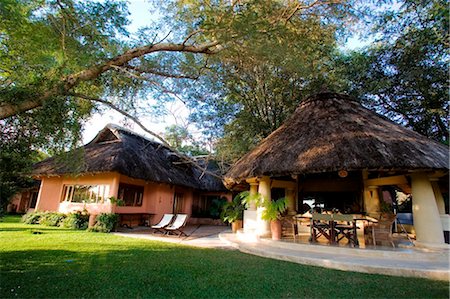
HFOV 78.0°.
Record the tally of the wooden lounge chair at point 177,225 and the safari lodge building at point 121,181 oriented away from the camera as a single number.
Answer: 0

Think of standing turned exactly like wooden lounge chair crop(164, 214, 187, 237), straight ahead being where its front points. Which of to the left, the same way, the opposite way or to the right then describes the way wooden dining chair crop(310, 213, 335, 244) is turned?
the opposite way

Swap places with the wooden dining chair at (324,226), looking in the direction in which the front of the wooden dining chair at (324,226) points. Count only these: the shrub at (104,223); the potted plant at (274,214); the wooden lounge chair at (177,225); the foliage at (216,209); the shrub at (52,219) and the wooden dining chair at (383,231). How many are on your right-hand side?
1

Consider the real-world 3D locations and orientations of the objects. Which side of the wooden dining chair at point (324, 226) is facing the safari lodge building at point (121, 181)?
left

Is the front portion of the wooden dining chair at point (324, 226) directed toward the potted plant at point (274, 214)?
no

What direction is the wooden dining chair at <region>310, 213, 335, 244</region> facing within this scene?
away from the camera

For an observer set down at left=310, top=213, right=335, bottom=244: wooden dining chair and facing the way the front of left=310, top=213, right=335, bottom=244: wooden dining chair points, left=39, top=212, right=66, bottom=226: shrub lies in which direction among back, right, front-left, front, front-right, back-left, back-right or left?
left

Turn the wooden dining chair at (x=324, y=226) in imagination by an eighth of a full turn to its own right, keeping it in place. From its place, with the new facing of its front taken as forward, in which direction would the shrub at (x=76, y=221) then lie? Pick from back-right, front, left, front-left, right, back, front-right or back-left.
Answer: back-left

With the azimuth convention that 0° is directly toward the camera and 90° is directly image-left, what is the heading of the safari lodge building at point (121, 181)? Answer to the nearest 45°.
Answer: approximately 315°

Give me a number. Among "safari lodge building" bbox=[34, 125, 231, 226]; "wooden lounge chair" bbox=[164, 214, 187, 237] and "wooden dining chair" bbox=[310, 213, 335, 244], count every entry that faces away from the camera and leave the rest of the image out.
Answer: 1

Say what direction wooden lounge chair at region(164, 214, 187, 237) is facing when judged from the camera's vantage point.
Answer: facing the viewer and to the left of the viewer

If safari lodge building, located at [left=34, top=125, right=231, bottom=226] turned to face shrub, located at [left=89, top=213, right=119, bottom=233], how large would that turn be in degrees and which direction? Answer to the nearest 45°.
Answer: approximately 45° to its right
